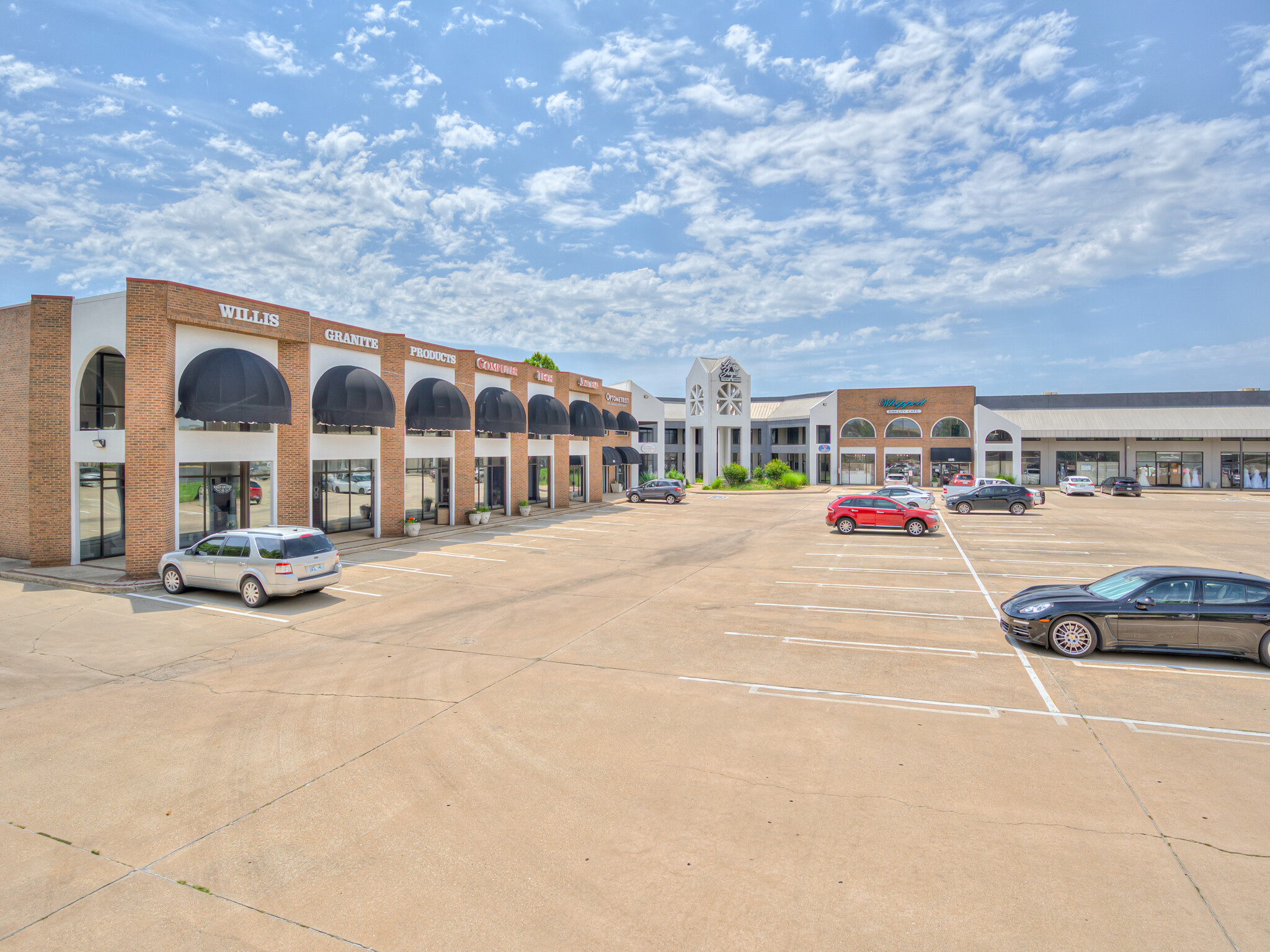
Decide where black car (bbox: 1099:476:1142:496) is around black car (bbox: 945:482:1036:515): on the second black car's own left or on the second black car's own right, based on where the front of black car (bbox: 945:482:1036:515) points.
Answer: on the second black car's own right

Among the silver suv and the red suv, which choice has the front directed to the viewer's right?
the red suv

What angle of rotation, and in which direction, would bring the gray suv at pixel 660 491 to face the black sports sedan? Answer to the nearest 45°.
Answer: approximately 90° to its left

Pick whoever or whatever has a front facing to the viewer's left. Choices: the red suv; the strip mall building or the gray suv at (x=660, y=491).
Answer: the gray suv

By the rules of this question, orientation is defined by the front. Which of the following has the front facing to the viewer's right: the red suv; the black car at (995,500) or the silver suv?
the red suv

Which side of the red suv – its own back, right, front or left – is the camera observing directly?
right

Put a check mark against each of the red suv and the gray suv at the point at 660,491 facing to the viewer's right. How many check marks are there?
1

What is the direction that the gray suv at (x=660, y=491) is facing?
to the viewer's left

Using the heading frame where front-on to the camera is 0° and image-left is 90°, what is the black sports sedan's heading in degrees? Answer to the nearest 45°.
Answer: approximately 90°

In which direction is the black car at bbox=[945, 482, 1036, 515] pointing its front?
to the viewer's left

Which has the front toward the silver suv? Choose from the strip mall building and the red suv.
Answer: the strip mall building

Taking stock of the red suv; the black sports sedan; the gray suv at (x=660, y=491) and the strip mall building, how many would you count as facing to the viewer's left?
2
